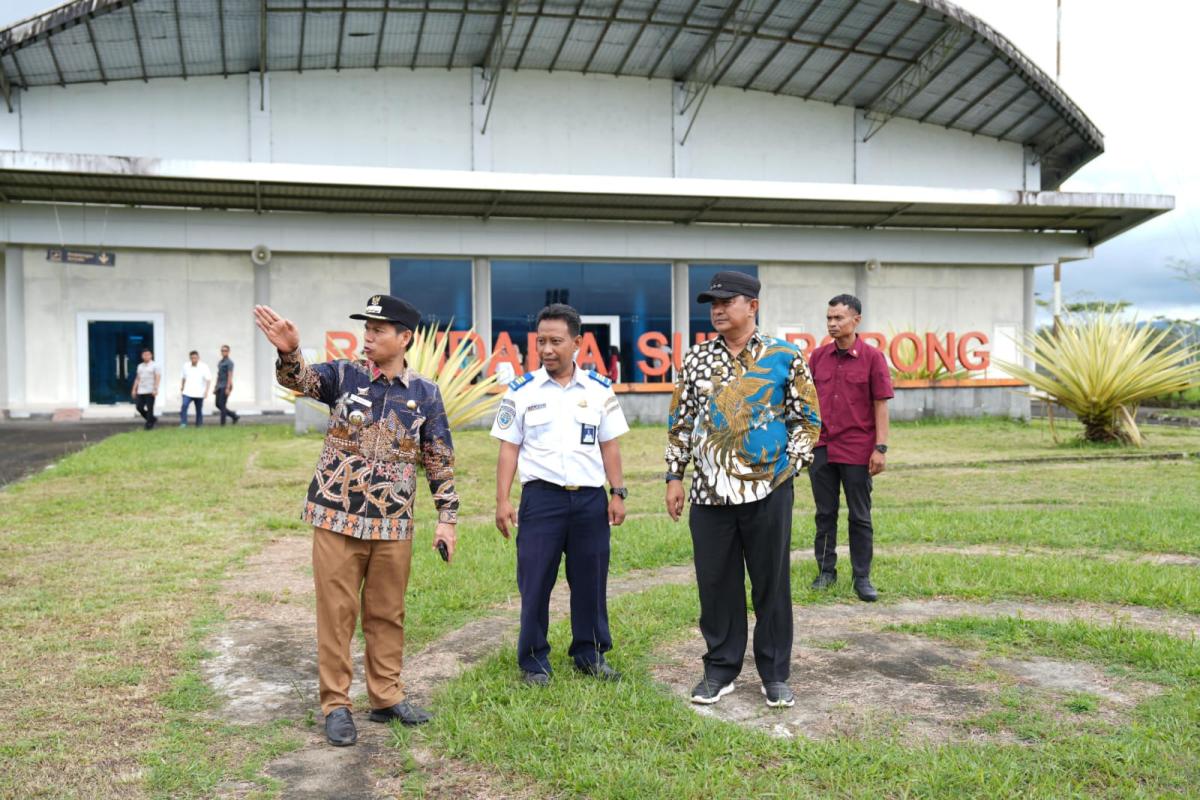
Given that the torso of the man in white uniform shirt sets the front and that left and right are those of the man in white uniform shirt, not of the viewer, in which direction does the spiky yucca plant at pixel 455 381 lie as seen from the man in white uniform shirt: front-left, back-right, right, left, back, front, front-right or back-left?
back

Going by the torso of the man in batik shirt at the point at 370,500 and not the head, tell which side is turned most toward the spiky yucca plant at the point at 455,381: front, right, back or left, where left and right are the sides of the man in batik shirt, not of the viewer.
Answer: back

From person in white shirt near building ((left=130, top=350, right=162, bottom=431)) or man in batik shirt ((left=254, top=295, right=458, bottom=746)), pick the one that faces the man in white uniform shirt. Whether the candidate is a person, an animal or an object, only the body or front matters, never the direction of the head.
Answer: the person in white shirt near building

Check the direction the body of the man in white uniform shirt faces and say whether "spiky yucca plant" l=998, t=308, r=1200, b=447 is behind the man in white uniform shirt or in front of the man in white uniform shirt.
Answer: behind

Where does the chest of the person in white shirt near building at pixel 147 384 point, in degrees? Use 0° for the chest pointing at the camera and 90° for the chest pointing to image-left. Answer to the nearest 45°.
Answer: approximately 0°

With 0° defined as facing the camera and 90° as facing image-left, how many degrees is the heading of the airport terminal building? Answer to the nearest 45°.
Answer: approximately 0°

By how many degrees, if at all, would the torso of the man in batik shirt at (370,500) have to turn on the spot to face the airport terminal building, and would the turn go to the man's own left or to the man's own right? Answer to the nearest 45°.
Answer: approximately 180°

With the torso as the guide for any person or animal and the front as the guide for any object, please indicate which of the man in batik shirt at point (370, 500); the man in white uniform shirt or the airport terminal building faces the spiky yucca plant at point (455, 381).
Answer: the airport terminal building

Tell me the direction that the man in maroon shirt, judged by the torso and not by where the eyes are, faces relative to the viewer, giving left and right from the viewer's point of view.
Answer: facing the viewer and to the left of the viewer

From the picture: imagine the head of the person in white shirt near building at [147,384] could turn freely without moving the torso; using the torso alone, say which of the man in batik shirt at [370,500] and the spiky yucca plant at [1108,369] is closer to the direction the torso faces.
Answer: the man in batik shirt
